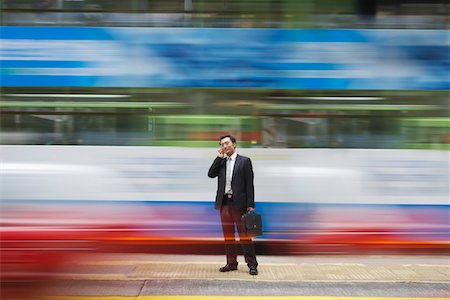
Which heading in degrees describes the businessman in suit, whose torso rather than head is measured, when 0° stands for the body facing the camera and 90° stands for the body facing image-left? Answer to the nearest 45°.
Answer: approximately 45°
